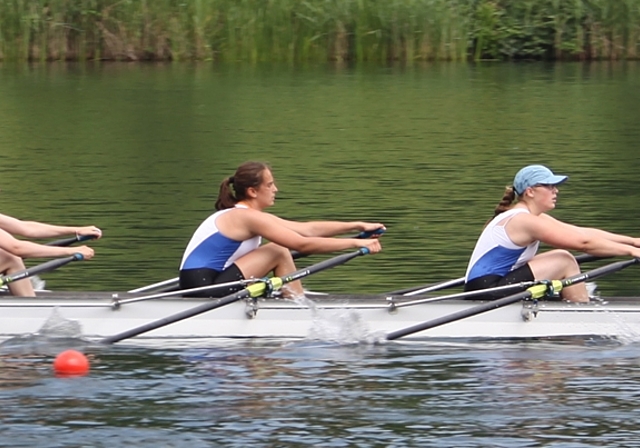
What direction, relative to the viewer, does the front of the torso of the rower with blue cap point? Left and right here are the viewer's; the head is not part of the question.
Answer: facing to the right of the viewer

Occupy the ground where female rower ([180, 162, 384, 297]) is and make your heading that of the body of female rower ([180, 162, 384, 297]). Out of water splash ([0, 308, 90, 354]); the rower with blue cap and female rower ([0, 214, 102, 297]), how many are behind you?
2

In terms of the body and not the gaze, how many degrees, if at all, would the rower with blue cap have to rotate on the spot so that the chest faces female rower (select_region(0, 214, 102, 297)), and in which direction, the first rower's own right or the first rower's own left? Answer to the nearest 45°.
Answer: approximately 180°

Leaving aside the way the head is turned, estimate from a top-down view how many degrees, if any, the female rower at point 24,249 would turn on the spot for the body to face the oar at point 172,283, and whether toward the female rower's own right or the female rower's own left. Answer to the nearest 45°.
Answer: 0° — they already face it

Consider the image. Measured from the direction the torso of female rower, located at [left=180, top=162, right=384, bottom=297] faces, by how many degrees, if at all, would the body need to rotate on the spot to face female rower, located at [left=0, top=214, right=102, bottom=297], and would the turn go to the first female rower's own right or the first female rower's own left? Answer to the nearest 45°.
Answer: approximately 180°

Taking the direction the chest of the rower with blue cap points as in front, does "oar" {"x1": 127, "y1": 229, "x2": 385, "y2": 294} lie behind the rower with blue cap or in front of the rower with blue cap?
behind

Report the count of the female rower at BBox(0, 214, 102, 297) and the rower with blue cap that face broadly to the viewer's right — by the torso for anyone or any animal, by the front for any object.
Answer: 2

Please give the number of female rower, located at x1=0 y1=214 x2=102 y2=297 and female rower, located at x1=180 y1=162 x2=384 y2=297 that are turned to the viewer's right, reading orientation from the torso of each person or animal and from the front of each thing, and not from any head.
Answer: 2

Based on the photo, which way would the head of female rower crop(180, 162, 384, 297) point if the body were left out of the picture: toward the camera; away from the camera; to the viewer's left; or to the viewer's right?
to the viewer's right

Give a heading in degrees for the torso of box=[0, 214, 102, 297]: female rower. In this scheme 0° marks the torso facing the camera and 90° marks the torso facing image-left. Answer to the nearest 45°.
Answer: approximately 270°

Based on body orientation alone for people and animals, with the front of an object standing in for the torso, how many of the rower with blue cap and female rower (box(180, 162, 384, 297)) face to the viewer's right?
2

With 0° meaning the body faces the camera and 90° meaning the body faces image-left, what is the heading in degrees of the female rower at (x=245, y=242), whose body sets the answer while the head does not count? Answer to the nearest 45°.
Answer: approximately 270°

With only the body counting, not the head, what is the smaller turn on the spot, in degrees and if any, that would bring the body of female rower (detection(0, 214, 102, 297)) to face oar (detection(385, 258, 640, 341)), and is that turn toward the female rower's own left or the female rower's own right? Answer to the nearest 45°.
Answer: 0° — they already face it
